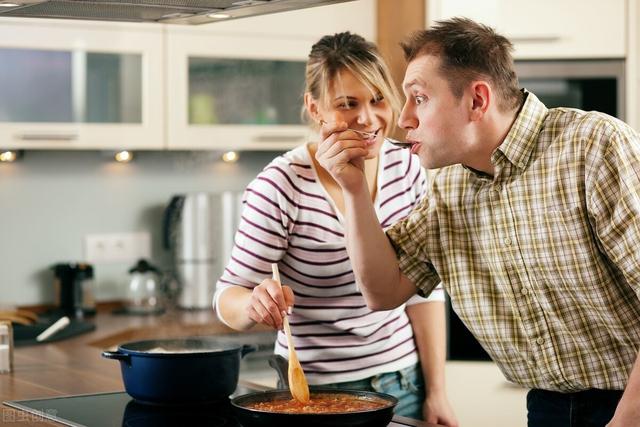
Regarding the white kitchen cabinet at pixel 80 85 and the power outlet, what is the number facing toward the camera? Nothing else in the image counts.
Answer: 2

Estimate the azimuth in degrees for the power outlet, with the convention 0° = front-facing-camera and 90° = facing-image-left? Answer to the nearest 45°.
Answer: approximately 0°

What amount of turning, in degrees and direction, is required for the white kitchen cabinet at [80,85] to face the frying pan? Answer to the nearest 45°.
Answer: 0° — it already faces it

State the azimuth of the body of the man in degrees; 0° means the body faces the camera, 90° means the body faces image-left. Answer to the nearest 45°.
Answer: approximately 45°

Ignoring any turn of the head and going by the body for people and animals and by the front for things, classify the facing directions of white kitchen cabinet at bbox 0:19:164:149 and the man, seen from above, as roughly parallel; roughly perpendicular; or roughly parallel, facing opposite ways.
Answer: roughly perpendicular

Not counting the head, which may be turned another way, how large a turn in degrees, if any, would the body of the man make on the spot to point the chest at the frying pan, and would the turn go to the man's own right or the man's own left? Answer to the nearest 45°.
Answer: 0° — they already face it

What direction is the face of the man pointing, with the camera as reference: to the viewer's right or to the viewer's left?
to the viewer's left

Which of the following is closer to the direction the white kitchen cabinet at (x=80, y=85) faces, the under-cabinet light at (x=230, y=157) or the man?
the man

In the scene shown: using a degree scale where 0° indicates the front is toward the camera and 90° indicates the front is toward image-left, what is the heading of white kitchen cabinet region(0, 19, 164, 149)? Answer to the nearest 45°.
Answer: approximately 0°

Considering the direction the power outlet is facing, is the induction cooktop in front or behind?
in front
